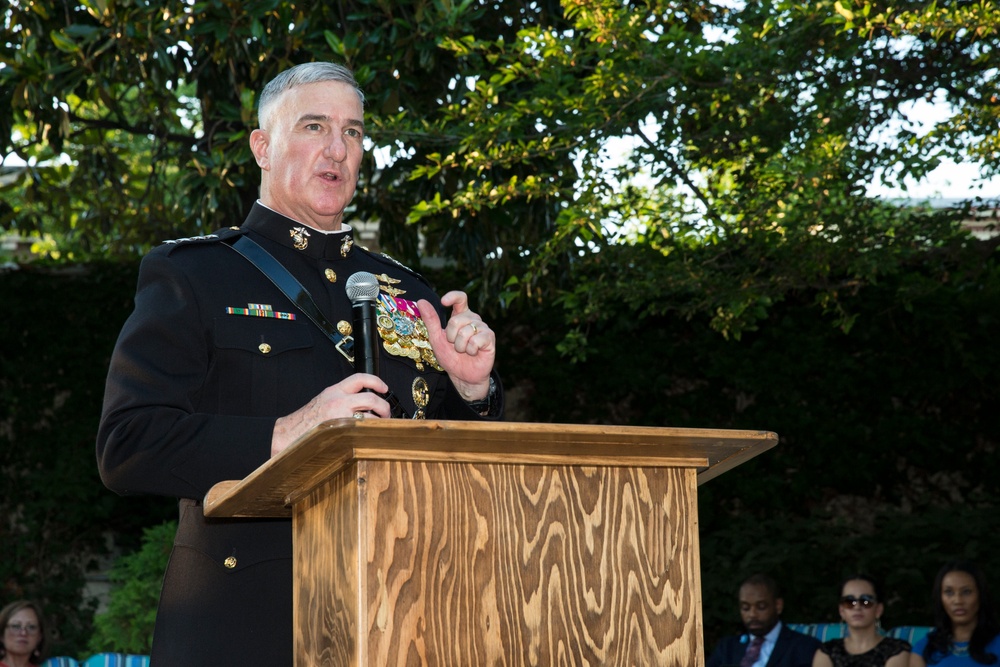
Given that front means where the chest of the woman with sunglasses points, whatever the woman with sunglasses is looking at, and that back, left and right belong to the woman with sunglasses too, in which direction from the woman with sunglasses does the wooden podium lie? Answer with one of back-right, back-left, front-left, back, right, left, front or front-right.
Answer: front

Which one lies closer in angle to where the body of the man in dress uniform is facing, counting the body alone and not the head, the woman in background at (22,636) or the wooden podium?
the wooden podium

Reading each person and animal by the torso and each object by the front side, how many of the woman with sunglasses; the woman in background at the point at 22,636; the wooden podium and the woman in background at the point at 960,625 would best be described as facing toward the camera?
4

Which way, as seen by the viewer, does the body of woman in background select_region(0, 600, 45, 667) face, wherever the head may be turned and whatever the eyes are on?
toward the camera

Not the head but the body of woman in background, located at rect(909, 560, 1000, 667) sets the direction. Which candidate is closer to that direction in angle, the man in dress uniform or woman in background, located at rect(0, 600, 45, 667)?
the man in dress uniform

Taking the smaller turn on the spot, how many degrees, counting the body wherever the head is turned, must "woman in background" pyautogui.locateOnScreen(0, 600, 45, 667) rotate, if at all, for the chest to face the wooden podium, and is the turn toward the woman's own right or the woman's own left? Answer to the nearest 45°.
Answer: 0° — they already face it

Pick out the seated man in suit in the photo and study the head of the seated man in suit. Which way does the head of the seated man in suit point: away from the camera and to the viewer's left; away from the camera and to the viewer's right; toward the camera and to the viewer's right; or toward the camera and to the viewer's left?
toward the camera and to the viewer's left

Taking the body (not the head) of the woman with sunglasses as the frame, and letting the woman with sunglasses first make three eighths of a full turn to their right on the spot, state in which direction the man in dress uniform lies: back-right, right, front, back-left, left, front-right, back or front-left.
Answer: back-left

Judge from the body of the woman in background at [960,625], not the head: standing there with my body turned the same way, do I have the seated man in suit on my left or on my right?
on my right

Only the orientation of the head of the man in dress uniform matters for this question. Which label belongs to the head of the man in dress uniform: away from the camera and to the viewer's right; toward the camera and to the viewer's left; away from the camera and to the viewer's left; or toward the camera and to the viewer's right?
toward the camera and to the viewer's right
